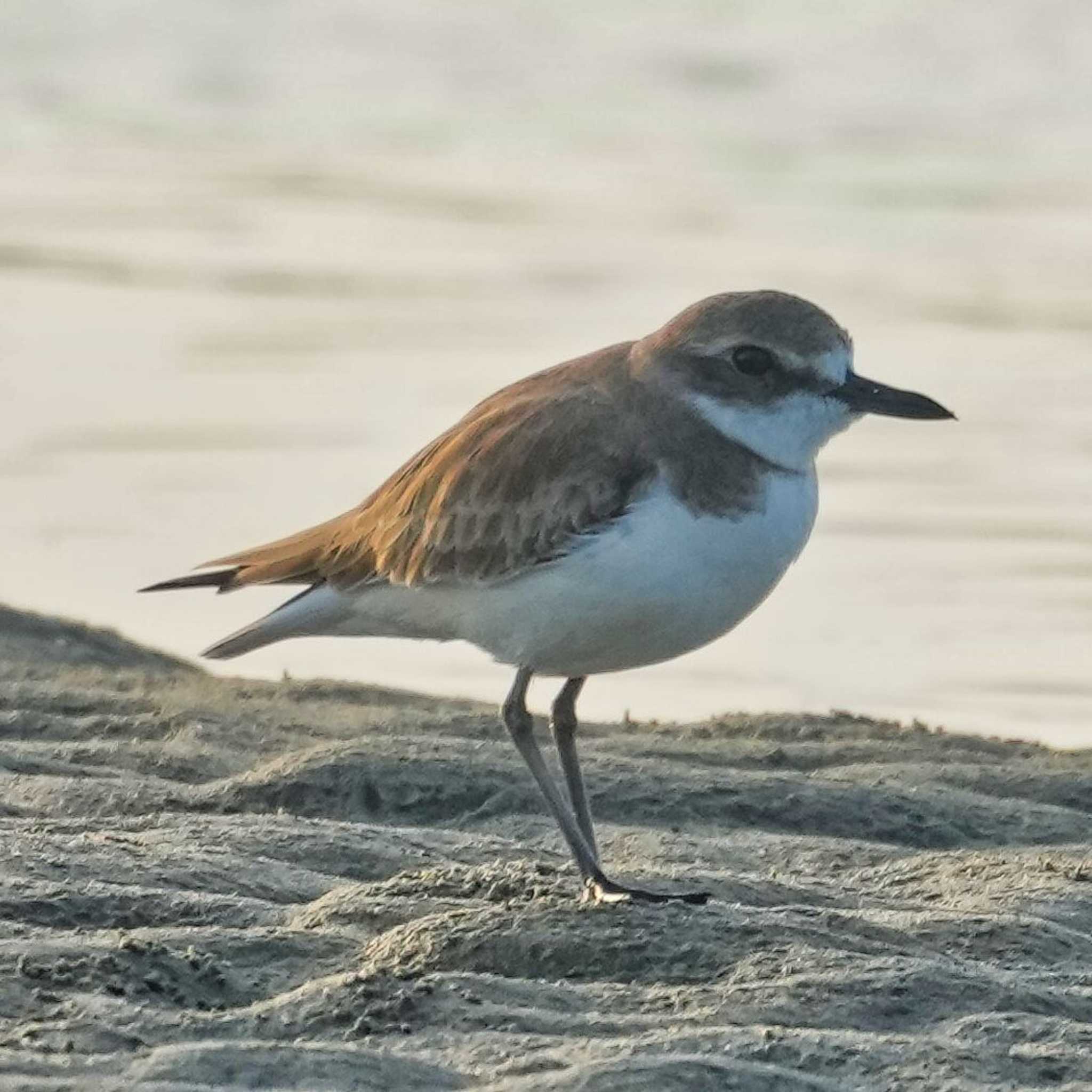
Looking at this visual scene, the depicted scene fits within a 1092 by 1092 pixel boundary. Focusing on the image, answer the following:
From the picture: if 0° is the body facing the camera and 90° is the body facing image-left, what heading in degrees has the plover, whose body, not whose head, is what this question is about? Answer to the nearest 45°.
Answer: approximately 270°
